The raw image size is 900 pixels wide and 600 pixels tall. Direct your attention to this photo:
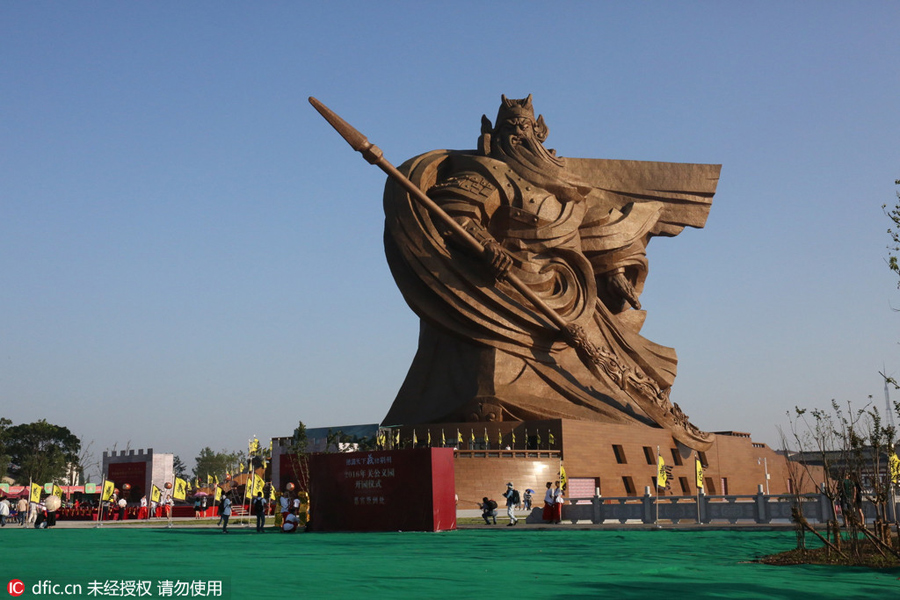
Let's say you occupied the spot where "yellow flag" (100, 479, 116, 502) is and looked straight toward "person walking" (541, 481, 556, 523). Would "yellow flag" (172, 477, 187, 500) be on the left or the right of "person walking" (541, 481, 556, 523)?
left

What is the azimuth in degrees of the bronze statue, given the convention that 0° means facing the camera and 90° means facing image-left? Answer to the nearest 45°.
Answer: approximately 0°

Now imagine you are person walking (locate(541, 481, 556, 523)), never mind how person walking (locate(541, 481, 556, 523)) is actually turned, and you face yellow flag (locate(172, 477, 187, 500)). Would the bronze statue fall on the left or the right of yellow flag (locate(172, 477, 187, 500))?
right

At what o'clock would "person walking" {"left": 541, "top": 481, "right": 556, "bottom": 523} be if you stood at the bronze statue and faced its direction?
The person walking is roughly at 12 o'clock from the bronze statue.

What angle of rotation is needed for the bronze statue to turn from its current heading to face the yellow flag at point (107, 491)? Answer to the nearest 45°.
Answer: approximately 90° to its right

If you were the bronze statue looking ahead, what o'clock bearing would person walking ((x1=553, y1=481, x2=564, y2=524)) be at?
The person walking is roughly at 12 o'clock from the bronze statue.

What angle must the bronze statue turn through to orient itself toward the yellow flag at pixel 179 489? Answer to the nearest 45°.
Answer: approximately 90° to its right
